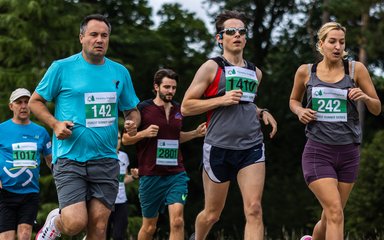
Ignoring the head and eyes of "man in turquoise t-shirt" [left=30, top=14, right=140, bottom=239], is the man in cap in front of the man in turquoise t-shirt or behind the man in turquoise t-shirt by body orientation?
behind

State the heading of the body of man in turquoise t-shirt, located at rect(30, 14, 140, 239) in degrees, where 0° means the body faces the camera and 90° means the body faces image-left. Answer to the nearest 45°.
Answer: approximately 315°
